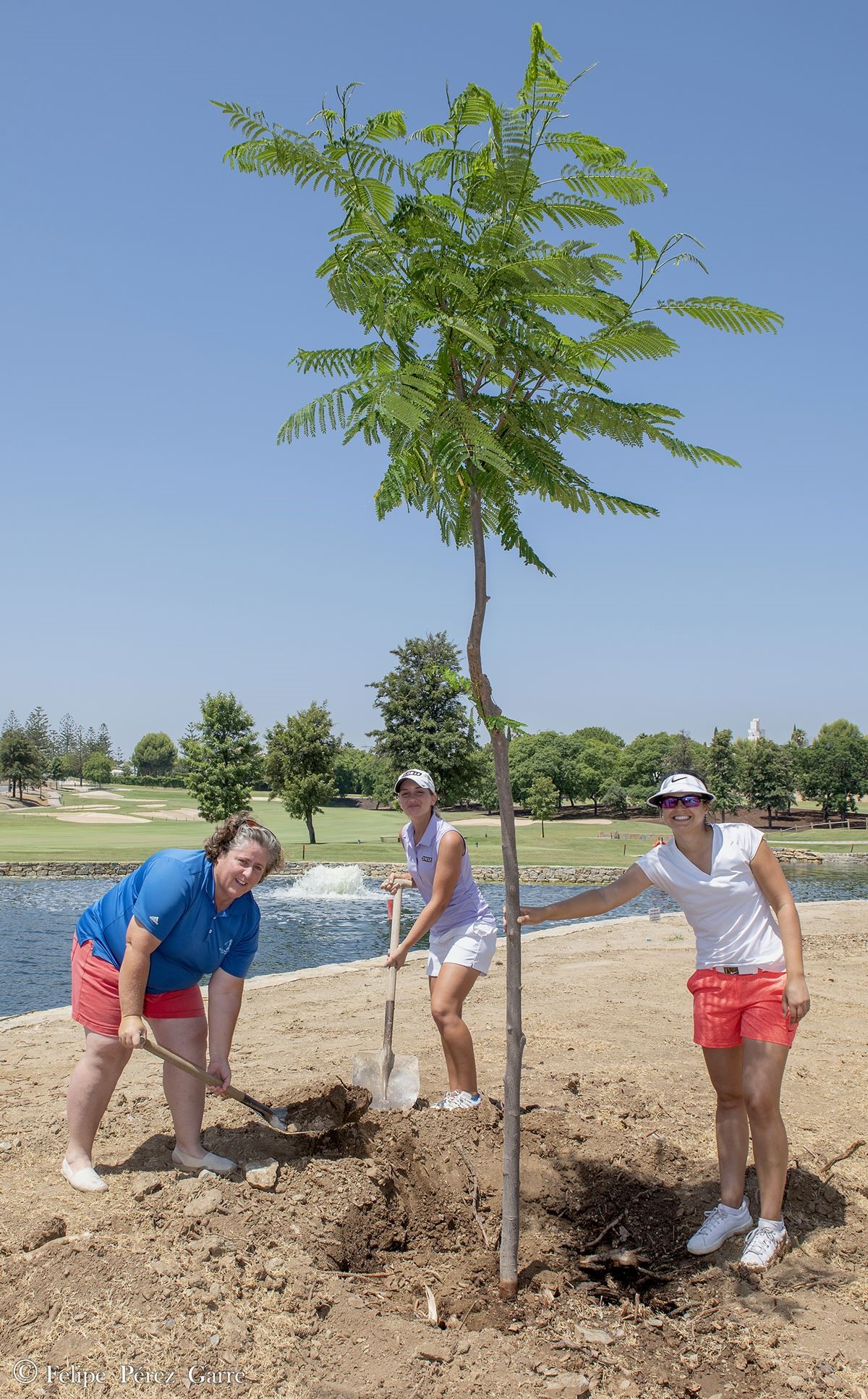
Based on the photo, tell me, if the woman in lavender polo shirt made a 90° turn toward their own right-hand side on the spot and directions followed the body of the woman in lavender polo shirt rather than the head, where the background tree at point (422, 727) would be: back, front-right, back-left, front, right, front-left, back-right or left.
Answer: front-right

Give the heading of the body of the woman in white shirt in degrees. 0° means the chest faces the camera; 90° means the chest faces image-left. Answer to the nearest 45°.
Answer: approximately 0°

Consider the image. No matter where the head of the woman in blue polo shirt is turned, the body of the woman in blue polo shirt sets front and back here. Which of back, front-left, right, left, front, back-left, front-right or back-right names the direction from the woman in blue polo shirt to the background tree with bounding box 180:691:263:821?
back-left

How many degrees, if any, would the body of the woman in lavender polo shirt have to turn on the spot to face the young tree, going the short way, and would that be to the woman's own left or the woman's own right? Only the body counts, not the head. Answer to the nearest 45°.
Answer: approximately 45° to the woman's own left

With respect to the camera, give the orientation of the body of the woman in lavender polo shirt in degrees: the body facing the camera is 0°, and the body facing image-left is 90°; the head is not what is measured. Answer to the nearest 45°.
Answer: approximately 45°

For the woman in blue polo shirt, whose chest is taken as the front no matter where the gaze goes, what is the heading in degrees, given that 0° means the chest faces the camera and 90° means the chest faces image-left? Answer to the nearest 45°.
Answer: approximately 315°

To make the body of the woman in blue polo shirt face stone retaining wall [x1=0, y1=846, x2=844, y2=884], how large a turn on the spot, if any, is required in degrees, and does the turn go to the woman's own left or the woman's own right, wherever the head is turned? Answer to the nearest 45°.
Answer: approximately 135° to the woman's own left
